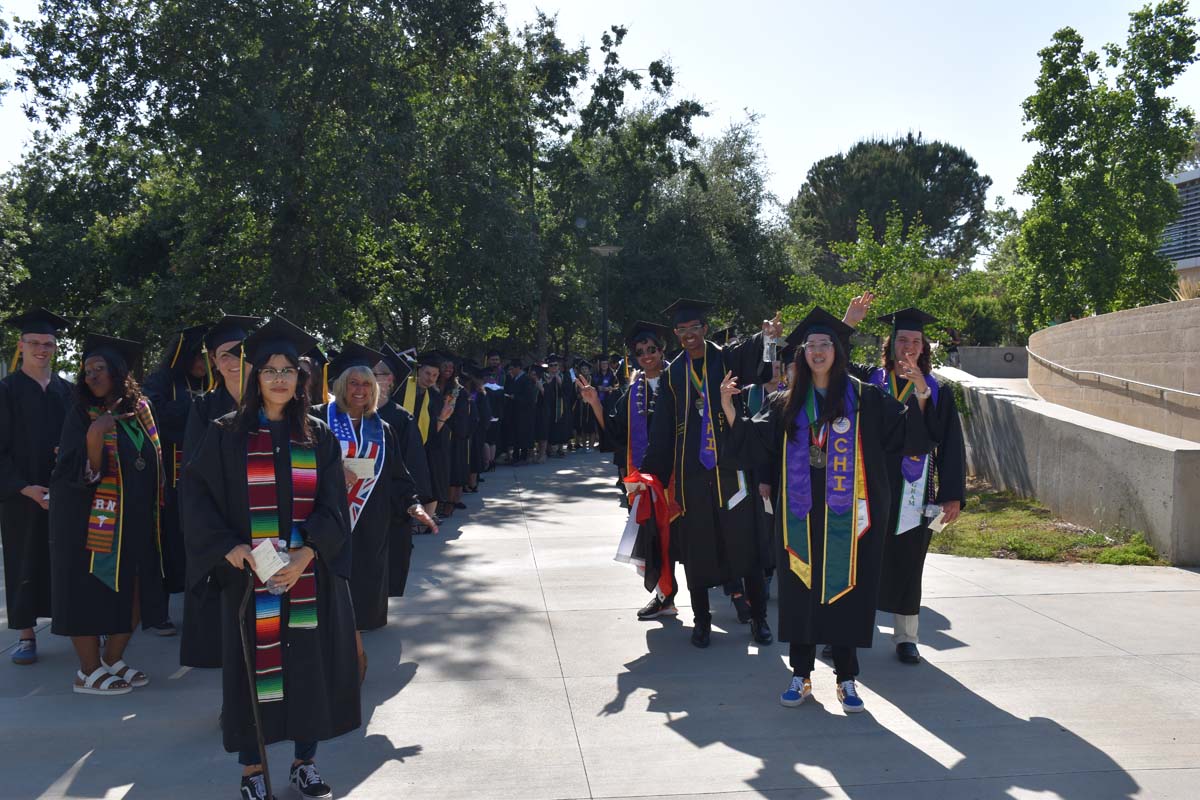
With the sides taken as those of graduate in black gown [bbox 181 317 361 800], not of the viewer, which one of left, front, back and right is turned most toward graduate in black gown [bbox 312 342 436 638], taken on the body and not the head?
back

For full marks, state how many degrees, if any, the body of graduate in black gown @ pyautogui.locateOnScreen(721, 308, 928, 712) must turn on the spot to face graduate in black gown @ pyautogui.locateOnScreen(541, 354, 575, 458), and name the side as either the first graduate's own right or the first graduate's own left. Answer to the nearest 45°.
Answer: approximately 180°

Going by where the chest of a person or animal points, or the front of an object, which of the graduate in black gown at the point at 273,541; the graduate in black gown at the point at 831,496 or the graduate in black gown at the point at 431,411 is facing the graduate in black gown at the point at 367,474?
the graduate in black gown at the point at 431,411

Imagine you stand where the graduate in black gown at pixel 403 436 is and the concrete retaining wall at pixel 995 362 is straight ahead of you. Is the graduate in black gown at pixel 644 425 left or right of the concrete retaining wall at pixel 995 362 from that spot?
right

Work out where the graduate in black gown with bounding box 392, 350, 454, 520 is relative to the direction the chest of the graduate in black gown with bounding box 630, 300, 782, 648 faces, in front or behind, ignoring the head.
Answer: behind

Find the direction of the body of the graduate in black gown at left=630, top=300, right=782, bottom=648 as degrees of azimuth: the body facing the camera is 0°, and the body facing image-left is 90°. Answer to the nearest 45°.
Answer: approximately 0°

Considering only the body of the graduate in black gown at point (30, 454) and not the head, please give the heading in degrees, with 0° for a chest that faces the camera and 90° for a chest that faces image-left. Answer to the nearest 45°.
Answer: approximately 0°

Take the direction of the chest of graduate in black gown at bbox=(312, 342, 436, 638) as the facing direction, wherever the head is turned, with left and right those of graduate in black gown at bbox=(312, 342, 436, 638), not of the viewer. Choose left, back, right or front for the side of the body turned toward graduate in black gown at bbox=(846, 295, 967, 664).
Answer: left

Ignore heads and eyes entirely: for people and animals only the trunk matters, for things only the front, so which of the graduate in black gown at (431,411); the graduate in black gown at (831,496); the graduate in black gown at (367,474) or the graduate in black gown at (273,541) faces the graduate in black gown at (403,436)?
the graduate in black gown at (431,411)

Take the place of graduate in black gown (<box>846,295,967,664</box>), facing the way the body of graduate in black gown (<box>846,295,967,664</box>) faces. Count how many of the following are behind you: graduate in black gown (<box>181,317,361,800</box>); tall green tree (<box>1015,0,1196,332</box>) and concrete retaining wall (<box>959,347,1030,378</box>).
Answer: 2
